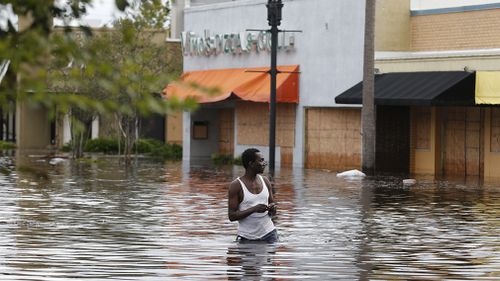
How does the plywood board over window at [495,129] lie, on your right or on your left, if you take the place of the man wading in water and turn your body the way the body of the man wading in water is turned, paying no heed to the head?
on your left

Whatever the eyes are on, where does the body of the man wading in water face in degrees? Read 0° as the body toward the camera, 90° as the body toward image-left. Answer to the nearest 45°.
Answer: approximately 315°

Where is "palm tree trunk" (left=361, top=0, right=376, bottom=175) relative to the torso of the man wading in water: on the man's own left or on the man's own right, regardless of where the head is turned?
on the man's own left

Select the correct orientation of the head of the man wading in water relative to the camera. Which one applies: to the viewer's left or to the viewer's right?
to the viewer's right

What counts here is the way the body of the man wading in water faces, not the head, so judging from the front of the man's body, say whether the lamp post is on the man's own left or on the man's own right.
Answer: on the man's own left

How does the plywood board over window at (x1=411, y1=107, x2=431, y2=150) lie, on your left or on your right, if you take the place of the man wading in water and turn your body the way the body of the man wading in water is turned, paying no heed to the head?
on your left
